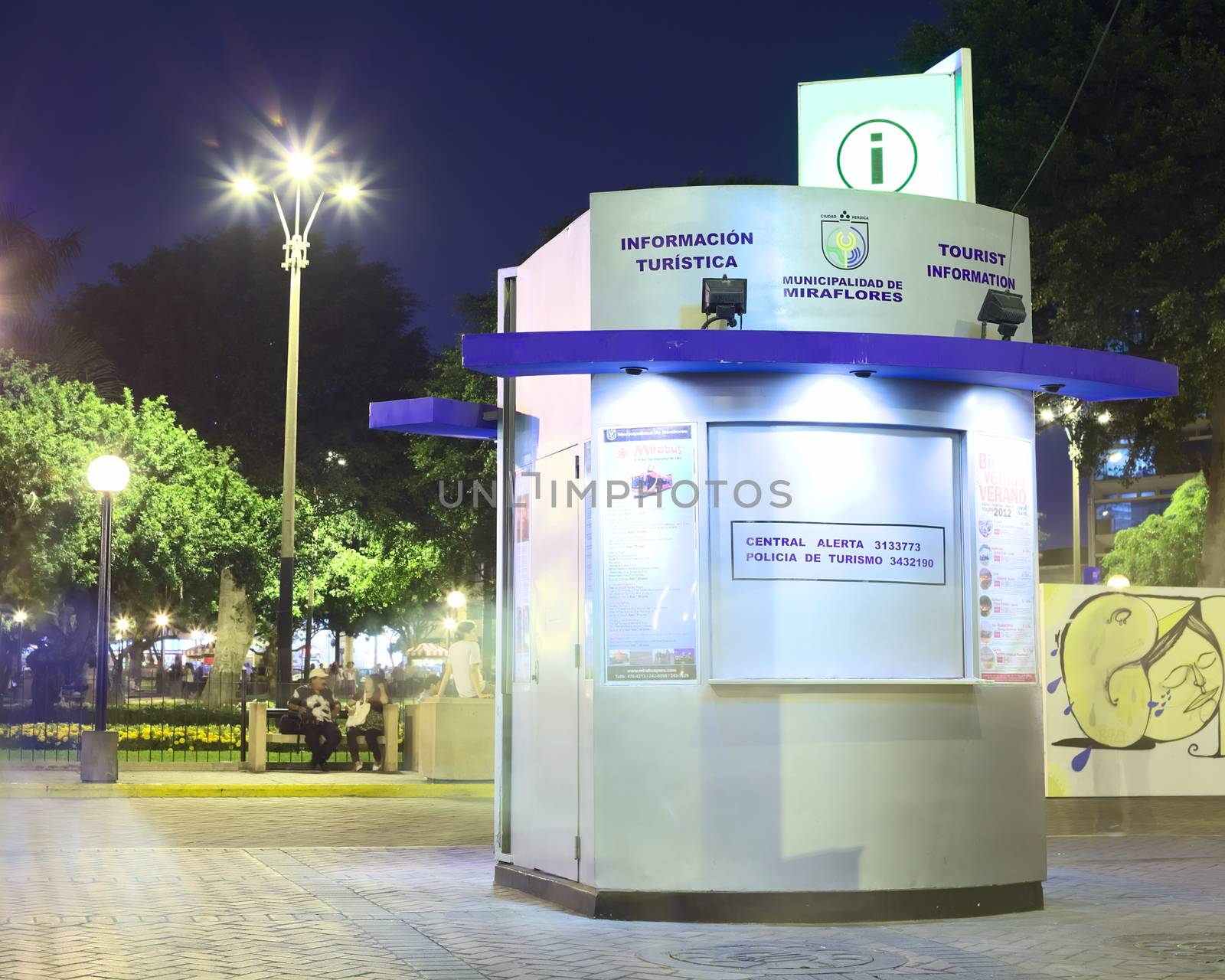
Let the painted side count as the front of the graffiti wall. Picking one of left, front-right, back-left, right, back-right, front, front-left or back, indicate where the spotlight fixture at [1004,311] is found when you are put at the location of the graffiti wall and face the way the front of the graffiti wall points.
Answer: front

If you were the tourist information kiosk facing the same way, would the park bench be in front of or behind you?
behind

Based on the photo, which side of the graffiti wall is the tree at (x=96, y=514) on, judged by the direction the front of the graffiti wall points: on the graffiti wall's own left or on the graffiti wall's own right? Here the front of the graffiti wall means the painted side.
on the graffiti wall's own right

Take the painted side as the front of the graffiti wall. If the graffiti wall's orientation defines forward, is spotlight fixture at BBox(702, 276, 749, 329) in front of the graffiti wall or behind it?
in front

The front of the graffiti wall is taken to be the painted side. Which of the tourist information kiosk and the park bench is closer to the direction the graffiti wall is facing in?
the tourist information kiosk

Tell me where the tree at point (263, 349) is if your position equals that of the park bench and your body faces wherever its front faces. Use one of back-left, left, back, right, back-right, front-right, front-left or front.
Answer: back

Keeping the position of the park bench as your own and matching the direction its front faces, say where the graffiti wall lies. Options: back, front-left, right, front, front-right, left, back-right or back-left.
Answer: front-left

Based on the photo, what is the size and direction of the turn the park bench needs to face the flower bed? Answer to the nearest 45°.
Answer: approximately 135° to its right

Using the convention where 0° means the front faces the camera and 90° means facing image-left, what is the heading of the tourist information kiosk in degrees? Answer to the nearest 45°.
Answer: approximately 0°

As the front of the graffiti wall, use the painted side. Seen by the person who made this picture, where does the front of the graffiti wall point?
facing the viewer
